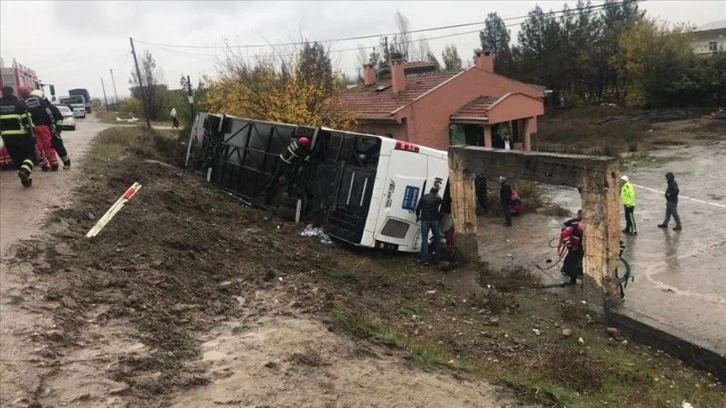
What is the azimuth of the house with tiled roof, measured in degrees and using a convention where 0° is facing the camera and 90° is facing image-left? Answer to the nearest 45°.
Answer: approximately 315°

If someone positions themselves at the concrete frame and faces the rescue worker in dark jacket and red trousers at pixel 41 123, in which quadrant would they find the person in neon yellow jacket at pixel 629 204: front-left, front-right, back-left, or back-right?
back-right

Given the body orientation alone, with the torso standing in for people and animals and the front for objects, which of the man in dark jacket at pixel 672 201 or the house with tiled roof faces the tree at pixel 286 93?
the man in dark jacket

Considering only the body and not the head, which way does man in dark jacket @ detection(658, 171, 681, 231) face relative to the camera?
to the viewer's left
